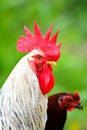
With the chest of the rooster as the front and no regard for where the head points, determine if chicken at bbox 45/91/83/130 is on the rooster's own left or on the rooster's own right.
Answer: on the rooster's own left

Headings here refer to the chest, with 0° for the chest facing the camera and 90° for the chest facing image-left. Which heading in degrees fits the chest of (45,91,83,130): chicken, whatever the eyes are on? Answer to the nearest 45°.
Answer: approximately 270°

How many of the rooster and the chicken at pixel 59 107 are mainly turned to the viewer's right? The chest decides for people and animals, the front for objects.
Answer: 2

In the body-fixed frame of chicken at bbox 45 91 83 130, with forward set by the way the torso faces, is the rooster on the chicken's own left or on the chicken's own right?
on the chicken's own right

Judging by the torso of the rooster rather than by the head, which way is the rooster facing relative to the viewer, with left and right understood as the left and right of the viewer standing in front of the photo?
facing to the right of the viewer
